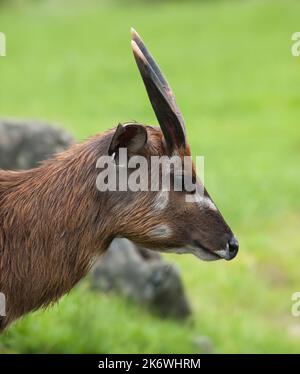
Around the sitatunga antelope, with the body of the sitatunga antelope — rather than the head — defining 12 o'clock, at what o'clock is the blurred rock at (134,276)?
The blurred rock is roughly at 9 o'clock from the sitatunga antelope.

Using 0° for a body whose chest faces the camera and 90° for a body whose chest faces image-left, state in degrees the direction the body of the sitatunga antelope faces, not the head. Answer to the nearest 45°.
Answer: approximately 270°

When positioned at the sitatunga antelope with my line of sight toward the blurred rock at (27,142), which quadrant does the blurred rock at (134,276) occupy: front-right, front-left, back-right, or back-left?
front-right

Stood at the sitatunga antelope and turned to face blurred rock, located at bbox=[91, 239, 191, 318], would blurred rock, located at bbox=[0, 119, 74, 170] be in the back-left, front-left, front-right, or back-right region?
front-left

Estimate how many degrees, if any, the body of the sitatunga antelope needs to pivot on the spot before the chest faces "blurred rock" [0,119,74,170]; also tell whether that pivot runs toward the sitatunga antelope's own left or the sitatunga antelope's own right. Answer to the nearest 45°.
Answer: approximately 90° to the sitatunga antelope's own left
